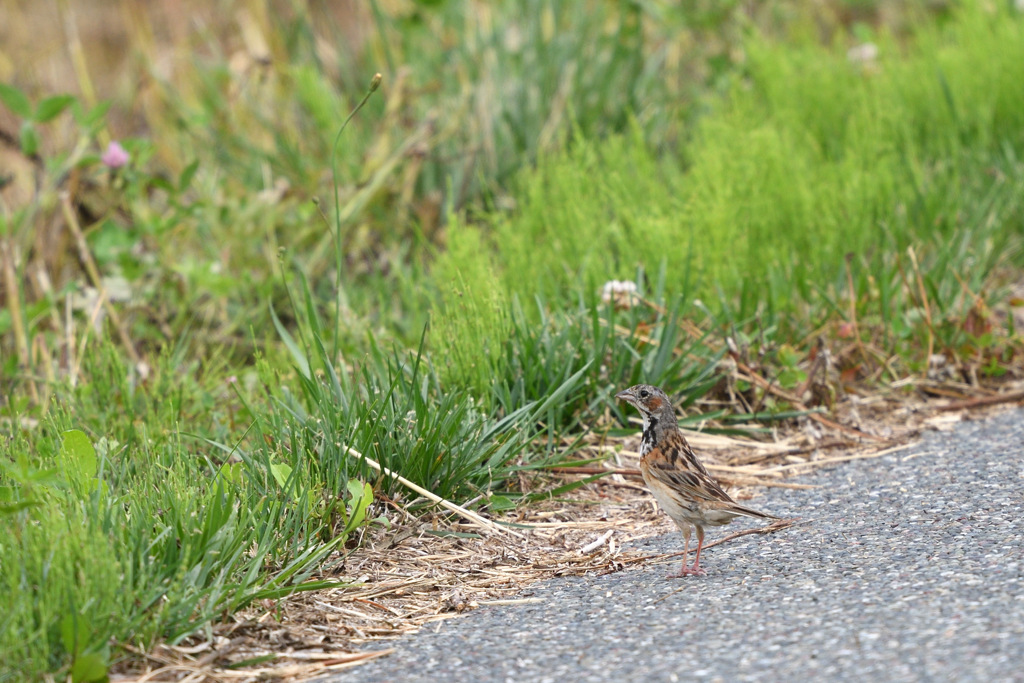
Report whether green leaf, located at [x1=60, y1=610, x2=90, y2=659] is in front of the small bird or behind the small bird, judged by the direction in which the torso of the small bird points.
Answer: in front

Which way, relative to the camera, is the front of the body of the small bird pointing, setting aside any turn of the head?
to the viewer's left

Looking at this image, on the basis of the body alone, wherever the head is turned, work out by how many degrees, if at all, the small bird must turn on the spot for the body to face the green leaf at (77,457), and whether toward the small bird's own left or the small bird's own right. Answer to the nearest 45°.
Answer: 0° — it already faces it
